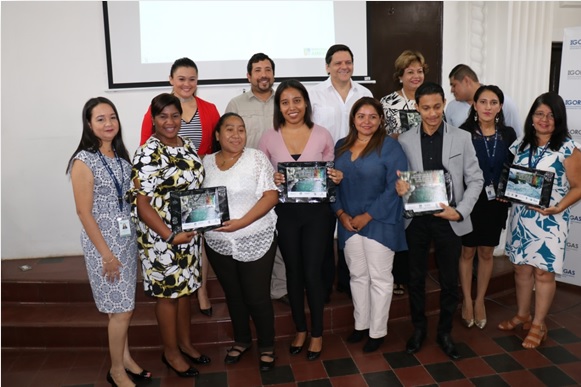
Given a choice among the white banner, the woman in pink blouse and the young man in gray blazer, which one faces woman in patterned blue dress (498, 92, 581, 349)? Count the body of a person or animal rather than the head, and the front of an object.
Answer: the white banner

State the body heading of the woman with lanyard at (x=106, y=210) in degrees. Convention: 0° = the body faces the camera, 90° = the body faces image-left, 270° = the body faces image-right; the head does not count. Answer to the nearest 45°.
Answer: approximately 315°

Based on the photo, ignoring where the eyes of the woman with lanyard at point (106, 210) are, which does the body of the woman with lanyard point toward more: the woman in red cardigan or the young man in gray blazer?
the young man in gray blazer

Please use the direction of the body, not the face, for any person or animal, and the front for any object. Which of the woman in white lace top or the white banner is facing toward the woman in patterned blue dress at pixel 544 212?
the white banner

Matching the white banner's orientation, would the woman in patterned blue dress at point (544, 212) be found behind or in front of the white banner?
in front

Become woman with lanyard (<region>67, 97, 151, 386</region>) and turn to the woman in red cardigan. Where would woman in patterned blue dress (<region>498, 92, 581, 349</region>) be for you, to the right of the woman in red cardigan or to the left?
right

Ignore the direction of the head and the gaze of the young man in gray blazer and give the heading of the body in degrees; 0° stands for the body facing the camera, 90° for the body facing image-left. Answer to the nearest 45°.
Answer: approximately 0°
